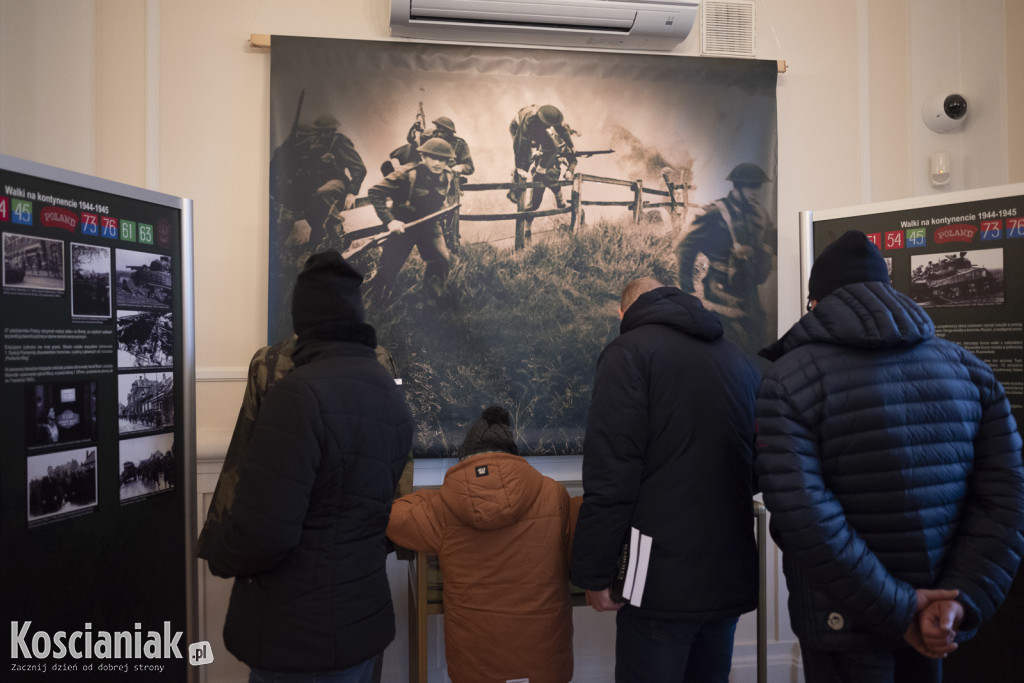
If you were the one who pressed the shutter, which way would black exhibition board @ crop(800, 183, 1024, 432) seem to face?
facing the viewer and to the left of the viewer

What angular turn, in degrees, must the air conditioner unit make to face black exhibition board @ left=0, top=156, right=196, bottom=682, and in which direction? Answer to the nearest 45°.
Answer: approximately 45° to its right

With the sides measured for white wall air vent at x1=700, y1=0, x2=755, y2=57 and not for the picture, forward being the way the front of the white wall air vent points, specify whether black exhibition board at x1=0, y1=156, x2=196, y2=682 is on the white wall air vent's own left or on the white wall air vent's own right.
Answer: on the white wall air vent's own right

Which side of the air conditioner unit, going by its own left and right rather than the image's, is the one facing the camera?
front

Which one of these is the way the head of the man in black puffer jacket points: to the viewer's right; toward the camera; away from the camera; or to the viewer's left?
away from the camera

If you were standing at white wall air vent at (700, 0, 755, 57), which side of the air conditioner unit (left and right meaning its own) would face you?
left

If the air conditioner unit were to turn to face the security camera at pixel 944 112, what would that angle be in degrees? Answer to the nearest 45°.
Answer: approximately 90° to its left

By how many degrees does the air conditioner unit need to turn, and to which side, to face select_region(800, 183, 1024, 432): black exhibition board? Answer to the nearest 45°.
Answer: approximately 90° to its left

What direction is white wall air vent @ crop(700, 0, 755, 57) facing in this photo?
toward the camera

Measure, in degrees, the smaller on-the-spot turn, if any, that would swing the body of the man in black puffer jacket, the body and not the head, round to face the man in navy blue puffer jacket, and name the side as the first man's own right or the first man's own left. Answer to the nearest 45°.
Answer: approximately 135° to the first man's own right

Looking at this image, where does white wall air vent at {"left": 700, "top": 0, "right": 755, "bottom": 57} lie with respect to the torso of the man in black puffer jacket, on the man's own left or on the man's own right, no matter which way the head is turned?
on the man's own right

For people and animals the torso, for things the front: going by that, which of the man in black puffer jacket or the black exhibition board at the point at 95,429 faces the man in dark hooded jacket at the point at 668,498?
the black exhibition board
